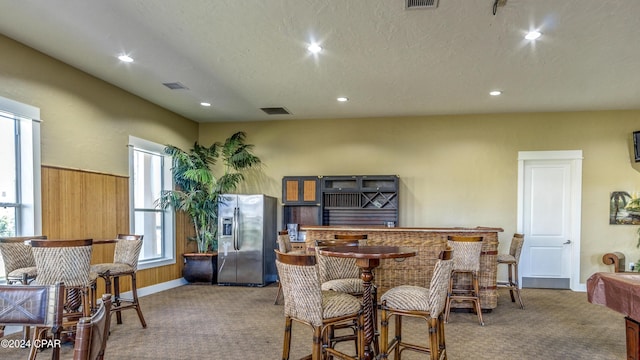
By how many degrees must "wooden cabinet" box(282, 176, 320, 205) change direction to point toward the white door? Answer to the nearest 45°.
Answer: approximately 90° to its left

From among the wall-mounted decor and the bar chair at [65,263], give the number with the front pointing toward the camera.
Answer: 1

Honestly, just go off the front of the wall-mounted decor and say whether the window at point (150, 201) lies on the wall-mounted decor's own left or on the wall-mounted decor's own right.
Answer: on the wall-mounted decor's own right

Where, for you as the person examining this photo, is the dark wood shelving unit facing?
facing the viewer

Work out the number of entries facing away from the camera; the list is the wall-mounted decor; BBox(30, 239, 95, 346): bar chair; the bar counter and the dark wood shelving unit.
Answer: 1

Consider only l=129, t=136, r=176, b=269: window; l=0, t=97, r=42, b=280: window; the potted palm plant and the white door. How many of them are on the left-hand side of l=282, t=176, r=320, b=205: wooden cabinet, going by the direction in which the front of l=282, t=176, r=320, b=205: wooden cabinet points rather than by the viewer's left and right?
1

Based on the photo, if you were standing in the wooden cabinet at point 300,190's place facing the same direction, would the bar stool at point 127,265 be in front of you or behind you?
in front

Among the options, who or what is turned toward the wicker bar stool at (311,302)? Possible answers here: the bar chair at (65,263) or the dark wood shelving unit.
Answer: the dark wood shelving unit

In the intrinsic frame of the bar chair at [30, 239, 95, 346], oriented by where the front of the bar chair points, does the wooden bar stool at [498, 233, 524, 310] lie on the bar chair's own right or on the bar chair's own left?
on the bar chair's own right

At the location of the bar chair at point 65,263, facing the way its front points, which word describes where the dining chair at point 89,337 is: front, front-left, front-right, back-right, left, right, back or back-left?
back

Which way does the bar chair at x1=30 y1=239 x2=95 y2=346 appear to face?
away from the camera

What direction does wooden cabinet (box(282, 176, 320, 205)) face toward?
toward the camera

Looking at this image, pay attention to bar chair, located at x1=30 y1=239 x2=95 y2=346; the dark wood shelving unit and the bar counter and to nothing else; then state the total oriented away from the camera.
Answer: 1
